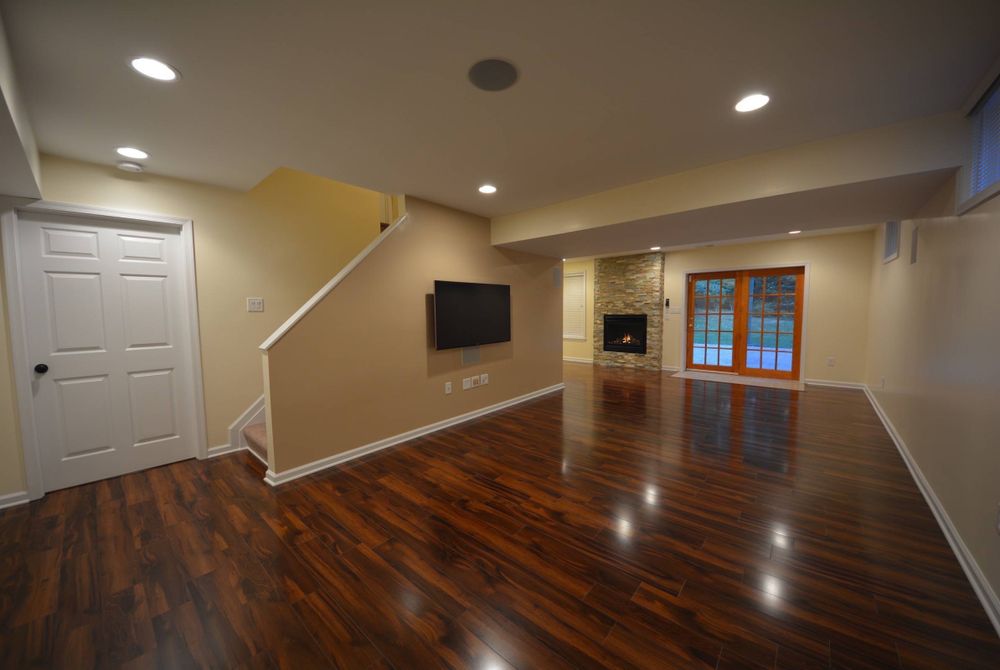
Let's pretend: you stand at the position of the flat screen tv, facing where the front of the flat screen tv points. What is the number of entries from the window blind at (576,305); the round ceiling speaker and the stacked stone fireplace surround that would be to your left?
2

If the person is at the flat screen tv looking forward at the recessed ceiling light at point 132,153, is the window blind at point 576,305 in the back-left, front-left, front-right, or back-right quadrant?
back-right

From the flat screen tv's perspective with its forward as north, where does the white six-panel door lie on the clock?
The white six-panel door is roughly at 4 o'clock from the flat screen tv.

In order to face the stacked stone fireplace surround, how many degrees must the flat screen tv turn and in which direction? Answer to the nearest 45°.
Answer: approximately 90° to its left

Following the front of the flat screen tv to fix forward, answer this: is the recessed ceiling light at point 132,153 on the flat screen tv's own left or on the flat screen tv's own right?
on the flat screen tv's own right

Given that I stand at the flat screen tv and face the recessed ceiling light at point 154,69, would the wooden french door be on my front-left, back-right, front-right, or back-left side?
back-left

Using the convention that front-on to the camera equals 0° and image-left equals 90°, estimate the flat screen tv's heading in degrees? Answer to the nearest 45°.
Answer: approximately 315°

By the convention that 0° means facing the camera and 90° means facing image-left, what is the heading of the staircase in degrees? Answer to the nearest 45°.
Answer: approximately 45°

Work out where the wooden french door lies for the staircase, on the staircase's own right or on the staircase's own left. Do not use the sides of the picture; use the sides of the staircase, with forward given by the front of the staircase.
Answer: on the staircase's own left

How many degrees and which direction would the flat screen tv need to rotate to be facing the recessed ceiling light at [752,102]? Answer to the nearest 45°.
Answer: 0° — it already faces it

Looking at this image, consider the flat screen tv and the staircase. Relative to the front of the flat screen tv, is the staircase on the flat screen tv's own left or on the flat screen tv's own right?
on the flat screen tv's own right

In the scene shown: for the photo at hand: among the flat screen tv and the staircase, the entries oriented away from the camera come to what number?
0

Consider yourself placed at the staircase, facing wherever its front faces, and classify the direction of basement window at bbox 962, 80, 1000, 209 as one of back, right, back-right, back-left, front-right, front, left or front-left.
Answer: left
